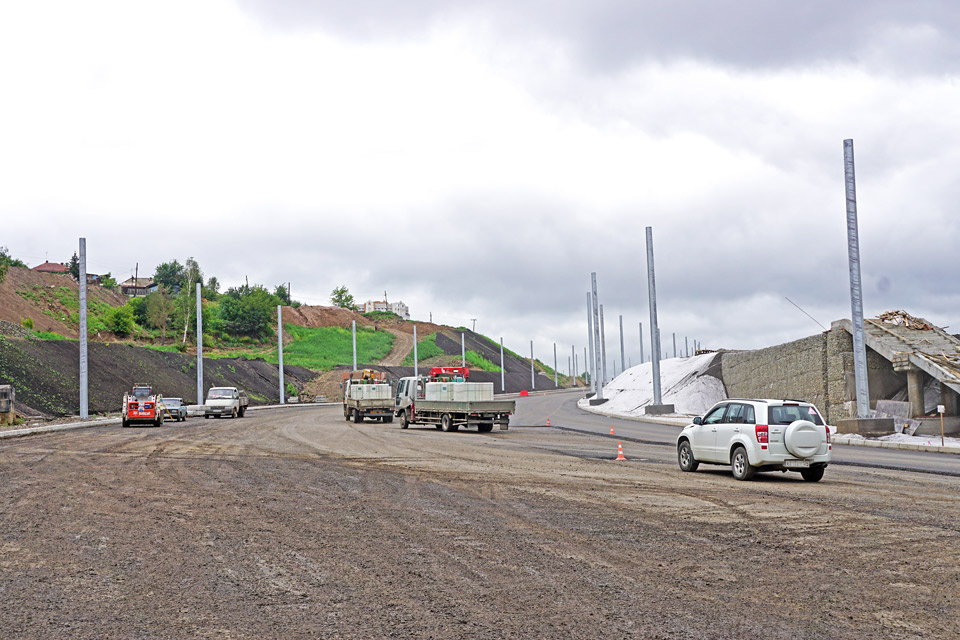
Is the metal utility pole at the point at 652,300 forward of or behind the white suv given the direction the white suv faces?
forward

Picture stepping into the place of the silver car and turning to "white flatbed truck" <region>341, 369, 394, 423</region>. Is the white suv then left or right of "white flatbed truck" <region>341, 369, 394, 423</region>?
right

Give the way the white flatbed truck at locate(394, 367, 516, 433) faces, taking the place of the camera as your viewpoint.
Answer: facing away from the viewer and to the left of the viewer

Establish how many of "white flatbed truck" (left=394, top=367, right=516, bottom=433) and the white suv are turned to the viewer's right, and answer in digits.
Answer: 0

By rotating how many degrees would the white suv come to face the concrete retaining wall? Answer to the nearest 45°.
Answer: approximately 45° to its right

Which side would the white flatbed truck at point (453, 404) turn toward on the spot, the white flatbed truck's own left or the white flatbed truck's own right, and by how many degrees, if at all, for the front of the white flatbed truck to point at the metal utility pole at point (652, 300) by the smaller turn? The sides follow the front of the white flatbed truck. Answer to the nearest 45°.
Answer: approximately 90° to the white flatbed truck's own right

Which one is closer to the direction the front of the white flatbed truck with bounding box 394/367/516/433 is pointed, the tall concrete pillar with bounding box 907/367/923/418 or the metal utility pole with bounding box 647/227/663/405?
the metal utility pole

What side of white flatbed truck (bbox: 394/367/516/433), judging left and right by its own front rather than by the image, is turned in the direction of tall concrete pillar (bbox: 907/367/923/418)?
back

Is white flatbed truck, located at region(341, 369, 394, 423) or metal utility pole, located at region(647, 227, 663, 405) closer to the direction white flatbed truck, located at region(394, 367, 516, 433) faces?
the white flatbed truck

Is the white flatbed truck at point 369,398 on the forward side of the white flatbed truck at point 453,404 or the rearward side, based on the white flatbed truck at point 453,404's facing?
on the forward side

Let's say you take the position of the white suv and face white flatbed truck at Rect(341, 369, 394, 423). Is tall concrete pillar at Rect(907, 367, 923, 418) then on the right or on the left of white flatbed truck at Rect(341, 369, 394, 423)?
right
